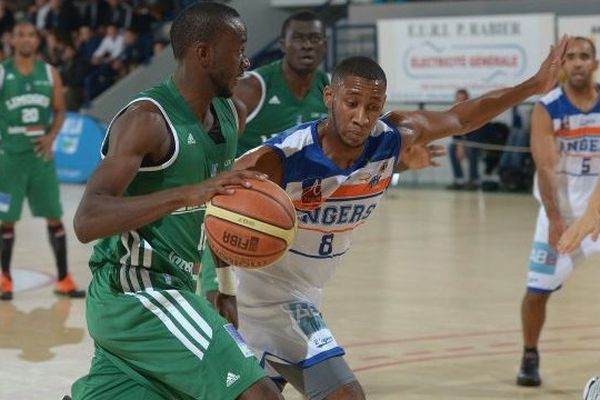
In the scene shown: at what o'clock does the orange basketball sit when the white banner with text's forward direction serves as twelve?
The orange basketball is roughly at 12 o'clock from the white banner with text.

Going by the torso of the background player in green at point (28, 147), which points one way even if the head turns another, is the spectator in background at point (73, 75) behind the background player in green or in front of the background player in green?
behind

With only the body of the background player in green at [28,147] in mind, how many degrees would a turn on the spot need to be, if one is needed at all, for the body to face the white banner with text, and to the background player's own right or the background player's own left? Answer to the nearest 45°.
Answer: approximately 135° to the background player's own left

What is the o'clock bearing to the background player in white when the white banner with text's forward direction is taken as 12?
The background player in white is roughly at 12 o'clock from the white banner with text.

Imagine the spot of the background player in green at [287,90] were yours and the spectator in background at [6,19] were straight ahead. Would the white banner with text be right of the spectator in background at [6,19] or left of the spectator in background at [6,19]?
right

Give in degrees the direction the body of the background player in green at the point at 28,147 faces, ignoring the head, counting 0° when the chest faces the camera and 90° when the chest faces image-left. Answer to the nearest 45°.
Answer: approximately 0°

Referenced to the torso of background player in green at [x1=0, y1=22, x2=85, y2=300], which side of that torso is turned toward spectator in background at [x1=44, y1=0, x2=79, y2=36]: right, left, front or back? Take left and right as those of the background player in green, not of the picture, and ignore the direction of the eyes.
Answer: back

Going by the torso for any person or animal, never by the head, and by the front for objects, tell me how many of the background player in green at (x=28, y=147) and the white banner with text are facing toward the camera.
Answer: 2

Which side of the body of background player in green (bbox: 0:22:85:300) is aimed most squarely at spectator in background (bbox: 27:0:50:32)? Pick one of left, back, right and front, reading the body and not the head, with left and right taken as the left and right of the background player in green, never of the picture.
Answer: back
